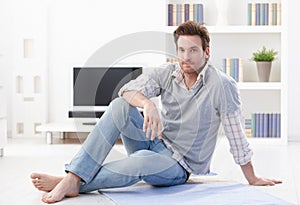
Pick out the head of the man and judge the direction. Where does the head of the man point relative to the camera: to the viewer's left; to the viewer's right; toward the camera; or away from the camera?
toward the camera

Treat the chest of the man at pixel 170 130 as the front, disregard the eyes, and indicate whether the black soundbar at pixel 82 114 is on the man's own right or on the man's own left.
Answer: on the man's own right

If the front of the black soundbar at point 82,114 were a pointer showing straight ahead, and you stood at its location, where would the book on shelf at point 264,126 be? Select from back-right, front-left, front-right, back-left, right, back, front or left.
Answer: left

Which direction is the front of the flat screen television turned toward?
toward the camera

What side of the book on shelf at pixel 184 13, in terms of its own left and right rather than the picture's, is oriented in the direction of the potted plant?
left

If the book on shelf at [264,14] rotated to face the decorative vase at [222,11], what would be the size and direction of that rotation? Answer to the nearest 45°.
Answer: approximately 90° to its right

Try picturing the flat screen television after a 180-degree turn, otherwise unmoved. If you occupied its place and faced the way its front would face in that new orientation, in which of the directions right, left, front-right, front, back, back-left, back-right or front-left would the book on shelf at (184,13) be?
right

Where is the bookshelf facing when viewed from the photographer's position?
facing the viewer

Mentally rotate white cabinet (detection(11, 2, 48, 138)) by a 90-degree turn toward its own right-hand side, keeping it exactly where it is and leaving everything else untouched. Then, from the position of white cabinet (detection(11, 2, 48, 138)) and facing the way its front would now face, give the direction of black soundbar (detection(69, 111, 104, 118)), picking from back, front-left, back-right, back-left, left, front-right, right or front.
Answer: back-left

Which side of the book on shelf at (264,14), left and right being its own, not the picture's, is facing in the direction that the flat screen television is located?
right

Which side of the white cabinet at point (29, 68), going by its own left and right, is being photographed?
front
